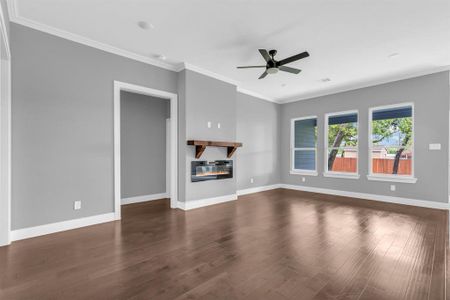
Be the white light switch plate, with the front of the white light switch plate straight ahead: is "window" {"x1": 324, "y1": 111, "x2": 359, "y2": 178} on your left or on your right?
on your right

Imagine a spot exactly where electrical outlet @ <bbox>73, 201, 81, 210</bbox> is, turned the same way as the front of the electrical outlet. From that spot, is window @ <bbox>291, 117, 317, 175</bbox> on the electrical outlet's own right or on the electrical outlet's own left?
on the electrical outlet's own left

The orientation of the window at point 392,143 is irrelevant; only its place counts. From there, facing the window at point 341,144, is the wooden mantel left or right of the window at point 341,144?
left

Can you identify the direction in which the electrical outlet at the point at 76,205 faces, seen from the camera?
facing the viewer

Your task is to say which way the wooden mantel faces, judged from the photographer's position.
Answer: facing the viewer and to the right of the viewer

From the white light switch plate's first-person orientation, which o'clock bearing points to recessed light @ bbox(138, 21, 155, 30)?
The recessed light is roughly at 1 o'clock from the white light switch plate.

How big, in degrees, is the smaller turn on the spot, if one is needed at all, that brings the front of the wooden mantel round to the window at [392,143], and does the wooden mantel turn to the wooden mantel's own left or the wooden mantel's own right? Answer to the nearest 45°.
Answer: approximately 45° to the wooden mantel's own left

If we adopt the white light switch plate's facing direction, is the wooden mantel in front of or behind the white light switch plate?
in front

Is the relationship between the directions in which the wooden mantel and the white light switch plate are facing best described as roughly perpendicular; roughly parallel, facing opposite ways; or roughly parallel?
roughly perpendicular

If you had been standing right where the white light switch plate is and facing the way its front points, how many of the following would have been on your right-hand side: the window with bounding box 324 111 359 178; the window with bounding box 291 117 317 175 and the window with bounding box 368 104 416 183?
3

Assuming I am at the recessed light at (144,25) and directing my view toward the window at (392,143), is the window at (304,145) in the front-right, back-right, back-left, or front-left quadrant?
front-left

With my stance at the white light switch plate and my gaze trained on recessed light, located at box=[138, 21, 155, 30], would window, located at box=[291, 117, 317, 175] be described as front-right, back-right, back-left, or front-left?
front-right

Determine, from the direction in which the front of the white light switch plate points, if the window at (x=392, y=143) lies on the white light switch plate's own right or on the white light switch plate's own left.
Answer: on the white light switch plate's own right

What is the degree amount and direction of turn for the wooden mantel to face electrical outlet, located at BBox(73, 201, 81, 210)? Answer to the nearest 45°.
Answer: approximately 90° to its right
